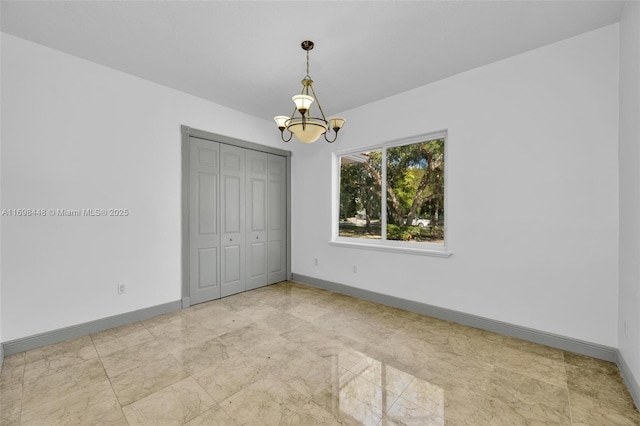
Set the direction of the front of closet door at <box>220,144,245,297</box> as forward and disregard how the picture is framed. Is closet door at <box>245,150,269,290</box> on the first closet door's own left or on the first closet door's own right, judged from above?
on the first closet door's own left

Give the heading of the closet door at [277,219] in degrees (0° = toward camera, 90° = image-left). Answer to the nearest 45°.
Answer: approximately 315°

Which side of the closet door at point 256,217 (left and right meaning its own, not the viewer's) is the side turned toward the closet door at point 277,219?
left

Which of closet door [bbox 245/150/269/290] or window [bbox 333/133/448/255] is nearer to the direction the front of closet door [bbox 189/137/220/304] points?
the window

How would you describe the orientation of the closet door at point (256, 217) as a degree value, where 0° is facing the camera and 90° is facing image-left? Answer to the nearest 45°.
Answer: approximately 315°

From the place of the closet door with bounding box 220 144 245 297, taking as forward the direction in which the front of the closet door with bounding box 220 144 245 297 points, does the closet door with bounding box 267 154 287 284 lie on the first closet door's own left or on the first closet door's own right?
on the first closet door's own left

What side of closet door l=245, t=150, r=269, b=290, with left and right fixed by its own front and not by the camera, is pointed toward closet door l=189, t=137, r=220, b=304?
right

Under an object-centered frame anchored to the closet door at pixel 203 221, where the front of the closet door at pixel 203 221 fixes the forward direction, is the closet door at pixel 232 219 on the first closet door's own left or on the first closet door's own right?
on the first closet door's own left

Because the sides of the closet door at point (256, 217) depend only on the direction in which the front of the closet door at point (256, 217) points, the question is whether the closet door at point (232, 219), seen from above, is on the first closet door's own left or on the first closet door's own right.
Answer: on the first closet door's own right
